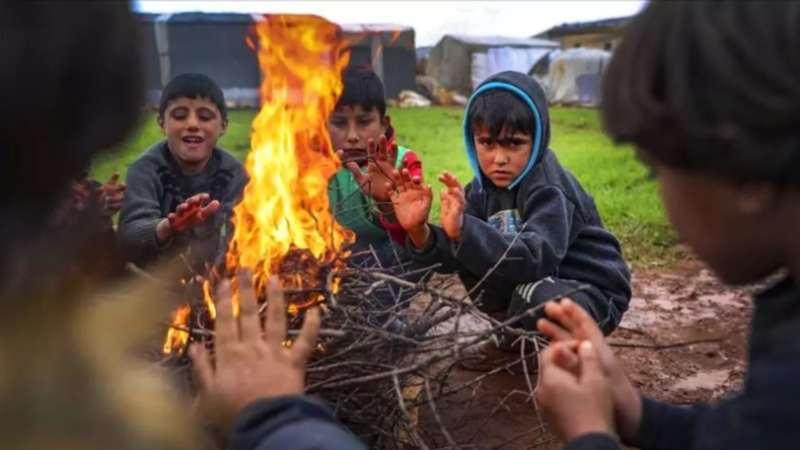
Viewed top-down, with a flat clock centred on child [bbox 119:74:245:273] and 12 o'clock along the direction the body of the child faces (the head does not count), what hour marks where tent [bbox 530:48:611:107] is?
The tent is roughly at 7 o'clock from the child.

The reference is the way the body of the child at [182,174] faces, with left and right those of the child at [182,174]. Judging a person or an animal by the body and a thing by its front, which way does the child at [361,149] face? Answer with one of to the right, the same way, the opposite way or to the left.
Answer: the same way

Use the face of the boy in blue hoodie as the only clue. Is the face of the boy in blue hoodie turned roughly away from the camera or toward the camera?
toward the camera

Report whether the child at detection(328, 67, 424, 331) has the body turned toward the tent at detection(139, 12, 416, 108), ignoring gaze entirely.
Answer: no

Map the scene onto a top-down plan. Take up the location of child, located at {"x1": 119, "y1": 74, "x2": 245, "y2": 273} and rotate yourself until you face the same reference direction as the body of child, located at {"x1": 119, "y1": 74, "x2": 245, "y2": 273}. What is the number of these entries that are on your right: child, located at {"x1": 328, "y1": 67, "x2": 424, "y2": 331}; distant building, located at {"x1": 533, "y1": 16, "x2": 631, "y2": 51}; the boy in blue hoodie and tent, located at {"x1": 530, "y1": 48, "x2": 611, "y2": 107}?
0

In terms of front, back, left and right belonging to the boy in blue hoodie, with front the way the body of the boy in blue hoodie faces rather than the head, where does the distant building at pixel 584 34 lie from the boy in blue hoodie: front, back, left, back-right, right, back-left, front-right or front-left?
back-right

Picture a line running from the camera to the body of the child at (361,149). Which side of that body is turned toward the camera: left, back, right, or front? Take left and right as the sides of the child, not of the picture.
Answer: front

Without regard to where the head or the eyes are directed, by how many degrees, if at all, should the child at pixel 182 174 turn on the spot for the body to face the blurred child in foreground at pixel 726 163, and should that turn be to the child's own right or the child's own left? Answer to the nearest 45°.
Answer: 0° — they already face them

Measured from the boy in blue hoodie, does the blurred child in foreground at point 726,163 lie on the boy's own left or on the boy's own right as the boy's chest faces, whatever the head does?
on the boy's own left

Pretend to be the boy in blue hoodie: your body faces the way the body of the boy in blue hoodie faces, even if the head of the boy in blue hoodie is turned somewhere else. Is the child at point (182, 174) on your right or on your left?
on your right

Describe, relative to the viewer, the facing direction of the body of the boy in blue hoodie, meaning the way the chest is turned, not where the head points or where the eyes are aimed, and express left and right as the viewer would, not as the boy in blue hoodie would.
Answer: facing the viewer and to the left of the viewer

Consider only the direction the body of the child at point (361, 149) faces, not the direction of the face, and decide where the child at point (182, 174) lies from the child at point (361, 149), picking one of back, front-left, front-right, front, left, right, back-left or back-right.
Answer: right

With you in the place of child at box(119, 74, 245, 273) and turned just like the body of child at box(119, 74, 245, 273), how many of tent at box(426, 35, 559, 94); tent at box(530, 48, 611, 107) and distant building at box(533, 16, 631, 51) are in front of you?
0

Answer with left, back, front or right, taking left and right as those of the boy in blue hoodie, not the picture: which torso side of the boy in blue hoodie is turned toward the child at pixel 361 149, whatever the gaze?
right

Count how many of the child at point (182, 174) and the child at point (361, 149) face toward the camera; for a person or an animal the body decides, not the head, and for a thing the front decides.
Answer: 2

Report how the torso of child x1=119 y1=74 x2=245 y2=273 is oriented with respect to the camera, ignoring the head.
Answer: toward the camera

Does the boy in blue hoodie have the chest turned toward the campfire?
yes

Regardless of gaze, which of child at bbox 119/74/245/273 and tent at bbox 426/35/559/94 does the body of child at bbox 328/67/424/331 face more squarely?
the child

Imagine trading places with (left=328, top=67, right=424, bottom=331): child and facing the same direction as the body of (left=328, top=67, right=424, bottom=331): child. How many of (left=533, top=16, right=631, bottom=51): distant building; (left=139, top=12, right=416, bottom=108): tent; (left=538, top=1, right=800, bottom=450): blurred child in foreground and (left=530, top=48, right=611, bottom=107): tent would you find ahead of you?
1

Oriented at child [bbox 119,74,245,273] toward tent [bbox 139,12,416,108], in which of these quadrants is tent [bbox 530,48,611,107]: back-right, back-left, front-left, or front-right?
front-right
